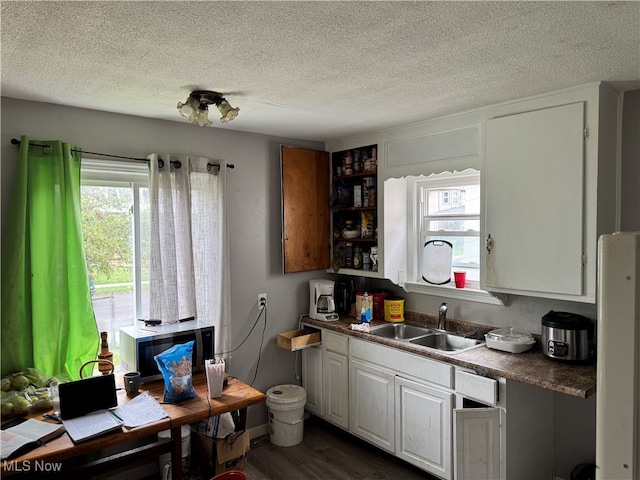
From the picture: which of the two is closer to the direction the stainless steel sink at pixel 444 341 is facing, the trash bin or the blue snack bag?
the blue snack bag

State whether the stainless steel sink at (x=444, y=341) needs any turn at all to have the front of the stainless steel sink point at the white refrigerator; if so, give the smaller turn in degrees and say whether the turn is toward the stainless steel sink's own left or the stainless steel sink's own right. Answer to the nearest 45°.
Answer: approximately 45° to the stainless steel sink's own left

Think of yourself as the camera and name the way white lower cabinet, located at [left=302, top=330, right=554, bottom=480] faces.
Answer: facing the viewer and to the left of the viewer

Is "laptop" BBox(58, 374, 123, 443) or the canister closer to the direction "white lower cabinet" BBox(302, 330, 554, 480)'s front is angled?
the laptop

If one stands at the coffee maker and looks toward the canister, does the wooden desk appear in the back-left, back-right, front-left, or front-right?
back-right

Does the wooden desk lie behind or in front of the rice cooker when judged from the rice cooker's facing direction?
in front

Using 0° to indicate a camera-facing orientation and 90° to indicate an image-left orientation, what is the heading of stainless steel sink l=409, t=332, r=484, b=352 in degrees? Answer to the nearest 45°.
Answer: approximately 45°

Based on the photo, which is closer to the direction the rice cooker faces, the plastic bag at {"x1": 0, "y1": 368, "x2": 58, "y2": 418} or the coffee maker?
the plastic bag

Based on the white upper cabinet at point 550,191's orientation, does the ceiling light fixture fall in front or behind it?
in front

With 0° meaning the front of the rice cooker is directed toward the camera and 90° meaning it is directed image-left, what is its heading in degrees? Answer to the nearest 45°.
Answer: approximately 45°

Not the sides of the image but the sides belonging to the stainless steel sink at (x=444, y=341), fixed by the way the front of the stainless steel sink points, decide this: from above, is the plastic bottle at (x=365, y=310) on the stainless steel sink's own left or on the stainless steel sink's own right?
on the stainless steel sink's own right

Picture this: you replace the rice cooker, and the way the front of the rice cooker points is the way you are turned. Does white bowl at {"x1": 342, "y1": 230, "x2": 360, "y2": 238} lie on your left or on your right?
on your right

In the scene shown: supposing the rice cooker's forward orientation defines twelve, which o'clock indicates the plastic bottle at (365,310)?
The plastic bottle is roughly at 2 o'clock from the rice cooker.
